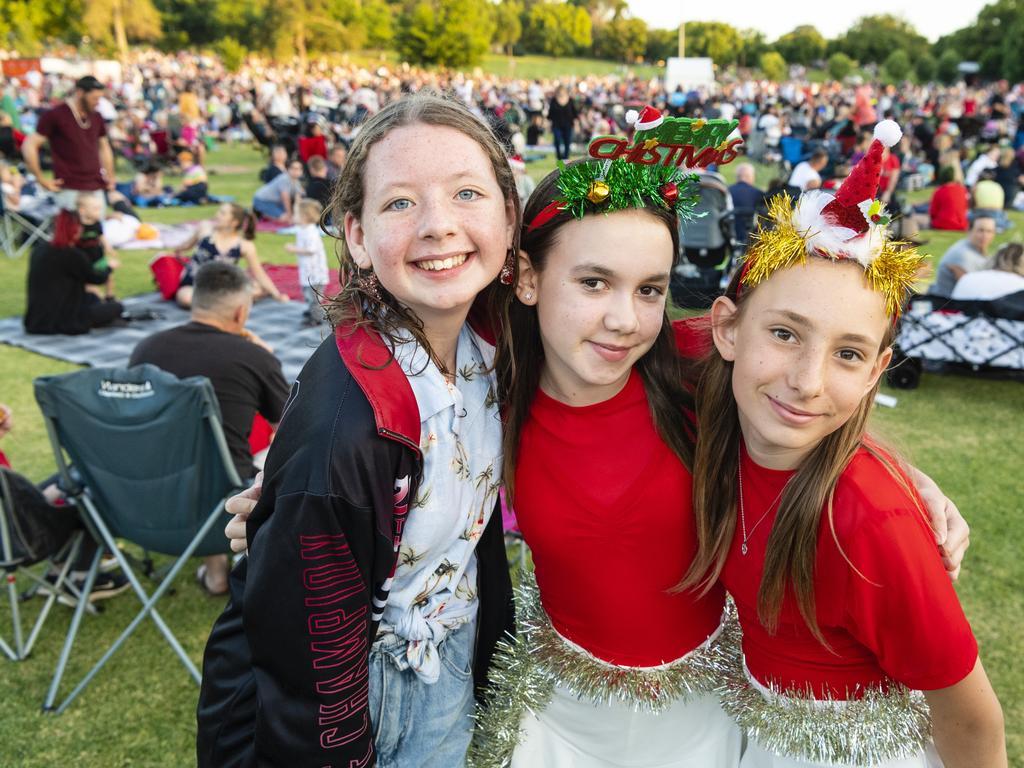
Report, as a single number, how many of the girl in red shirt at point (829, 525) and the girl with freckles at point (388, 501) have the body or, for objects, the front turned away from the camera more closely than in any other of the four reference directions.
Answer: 0

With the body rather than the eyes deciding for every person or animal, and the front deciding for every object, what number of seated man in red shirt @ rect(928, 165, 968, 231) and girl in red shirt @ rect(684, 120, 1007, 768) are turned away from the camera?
1

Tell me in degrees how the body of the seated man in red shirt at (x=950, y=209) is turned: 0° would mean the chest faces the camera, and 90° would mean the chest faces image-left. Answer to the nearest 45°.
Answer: approximately 180°

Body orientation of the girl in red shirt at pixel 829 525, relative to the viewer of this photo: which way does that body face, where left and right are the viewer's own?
facing the viewer and to the left of the viewer

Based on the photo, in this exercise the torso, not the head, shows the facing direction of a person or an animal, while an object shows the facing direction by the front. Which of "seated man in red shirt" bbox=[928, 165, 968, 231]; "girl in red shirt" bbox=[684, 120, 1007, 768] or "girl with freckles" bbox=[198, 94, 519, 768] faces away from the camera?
the seated man in red shirt

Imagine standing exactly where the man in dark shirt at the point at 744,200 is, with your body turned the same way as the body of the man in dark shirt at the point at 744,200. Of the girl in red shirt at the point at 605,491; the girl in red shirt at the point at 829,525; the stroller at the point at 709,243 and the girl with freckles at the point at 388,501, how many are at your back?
4

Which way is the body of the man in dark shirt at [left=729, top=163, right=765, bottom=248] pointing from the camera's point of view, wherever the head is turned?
away from the camera

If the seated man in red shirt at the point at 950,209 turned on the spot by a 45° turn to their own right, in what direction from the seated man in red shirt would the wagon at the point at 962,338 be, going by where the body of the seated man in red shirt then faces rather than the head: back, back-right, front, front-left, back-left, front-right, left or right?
back-right

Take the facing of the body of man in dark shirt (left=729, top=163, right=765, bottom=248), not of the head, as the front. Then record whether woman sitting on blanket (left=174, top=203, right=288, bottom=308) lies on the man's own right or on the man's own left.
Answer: on the man's own left
